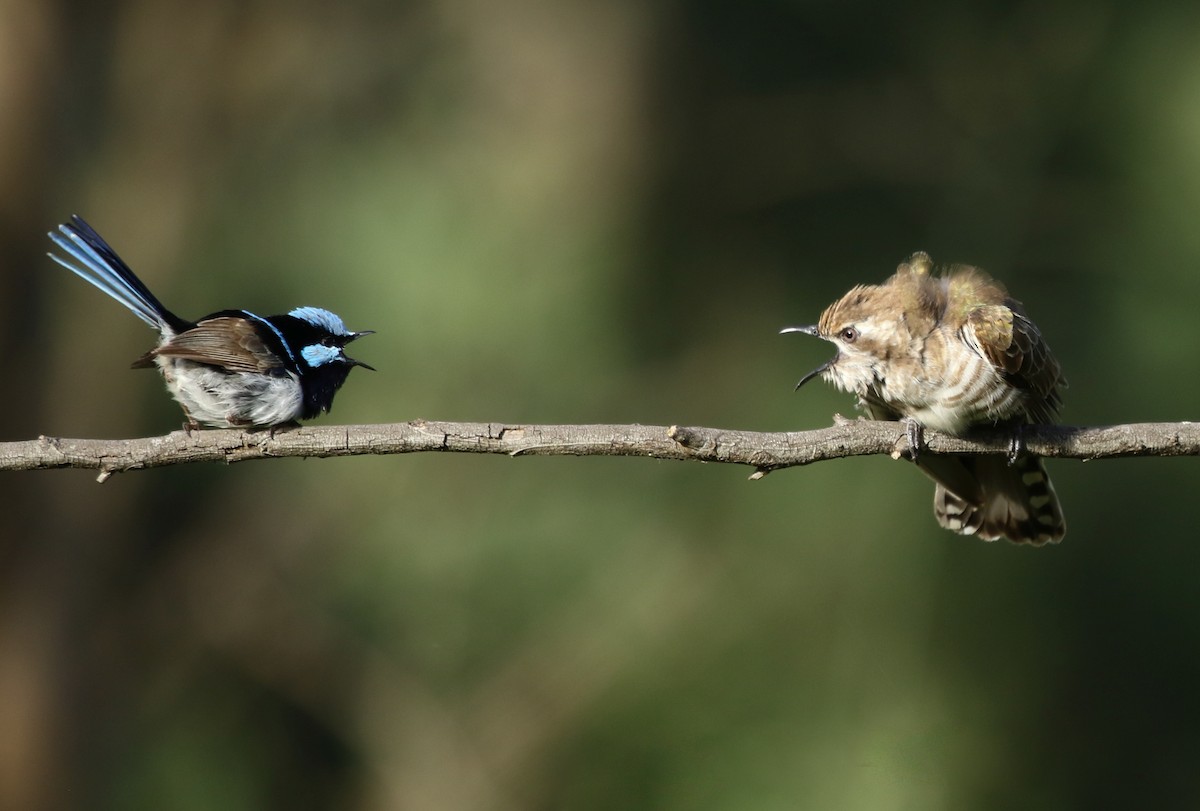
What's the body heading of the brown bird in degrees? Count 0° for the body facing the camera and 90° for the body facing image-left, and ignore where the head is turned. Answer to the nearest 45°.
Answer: approximately 45°

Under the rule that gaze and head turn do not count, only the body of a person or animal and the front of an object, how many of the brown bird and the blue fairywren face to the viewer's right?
1

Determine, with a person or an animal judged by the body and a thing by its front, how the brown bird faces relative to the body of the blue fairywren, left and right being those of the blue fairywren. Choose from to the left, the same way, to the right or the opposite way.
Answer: the opposite way

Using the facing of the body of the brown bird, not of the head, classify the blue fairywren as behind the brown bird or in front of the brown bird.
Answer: in front

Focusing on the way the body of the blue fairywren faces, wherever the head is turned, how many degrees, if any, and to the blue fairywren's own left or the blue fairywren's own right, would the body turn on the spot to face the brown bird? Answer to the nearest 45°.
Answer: approximately 45° to the blue fairywren's own right

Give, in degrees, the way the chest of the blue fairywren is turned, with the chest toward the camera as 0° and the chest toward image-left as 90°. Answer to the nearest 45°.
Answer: approximately 270°
